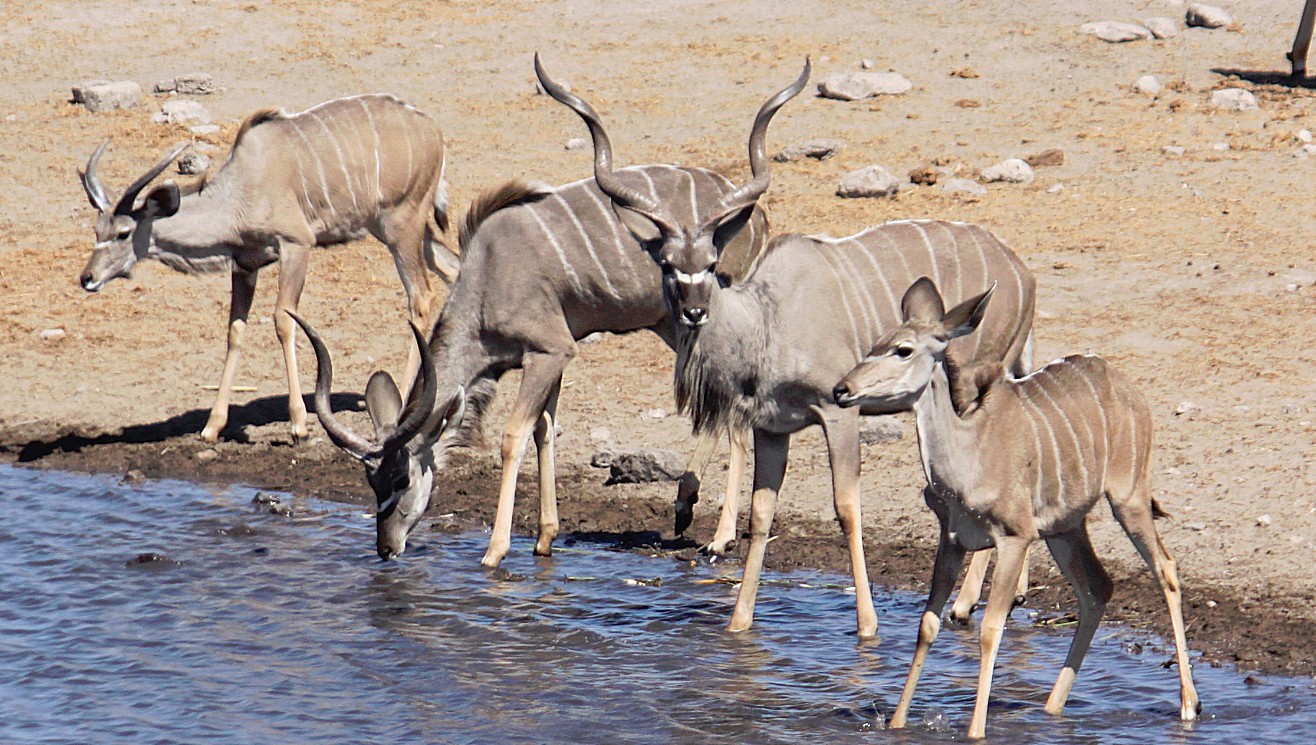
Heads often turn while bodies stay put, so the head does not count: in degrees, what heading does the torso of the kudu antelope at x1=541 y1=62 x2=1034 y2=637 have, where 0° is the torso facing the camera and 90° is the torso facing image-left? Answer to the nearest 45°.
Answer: approximately 45°

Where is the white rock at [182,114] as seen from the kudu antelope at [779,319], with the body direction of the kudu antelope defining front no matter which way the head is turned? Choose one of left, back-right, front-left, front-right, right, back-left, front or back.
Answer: right

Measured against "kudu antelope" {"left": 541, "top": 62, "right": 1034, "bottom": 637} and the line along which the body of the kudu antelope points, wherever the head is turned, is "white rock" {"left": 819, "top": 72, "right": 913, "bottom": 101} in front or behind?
behind

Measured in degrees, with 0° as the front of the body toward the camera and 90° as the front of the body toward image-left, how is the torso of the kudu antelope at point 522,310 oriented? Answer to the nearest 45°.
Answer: approximately 45°

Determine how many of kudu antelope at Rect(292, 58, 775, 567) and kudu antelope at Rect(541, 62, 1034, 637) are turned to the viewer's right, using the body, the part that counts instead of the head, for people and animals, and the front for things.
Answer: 0

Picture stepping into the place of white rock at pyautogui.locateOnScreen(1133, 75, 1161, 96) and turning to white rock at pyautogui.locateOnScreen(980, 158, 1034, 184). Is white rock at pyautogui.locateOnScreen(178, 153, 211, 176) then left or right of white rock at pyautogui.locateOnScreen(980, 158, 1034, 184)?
right

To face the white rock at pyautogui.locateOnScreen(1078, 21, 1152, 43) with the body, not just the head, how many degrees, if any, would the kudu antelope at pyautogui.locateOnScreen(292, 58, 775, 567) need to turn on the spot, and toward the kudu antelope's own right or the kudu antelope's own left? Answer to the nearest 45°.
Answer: approximately 180°

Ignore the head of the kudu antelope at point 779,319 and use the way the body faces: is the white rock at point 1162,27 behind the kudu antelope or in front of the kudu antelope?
behind

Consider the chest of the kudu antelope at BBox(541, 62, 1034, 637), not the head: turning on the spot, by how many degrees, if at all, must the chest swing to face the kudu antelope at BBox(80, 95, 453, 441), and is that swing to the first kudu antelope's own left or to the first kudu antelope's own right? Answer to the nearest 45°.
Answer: approximately 90° to the first kudu antelope's own right

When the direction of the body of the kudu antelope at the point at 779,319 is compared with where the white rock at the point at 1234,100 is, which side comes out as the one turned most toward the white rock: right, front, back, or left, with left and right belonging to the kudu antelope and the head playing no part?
back

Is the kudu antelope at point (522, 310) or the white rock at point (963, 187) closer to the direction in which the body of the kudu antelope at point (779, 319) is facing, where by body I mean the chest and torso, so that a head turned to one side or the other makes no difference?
the kudu antelope

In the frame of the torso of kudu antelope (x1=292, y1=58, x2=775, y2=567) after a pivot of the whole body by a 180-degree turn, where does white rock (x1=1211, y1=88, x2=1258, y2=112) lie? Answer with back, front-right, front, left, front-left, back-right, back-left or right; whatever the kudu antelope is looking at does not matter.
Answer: front

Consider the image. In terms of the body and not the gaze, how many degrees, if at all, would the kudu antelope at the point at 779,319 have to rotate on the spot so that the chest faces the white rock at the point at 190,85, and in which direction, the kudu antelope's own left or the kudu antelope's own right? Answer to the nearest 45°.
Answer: approximately 90° to the kudu antelope's own right

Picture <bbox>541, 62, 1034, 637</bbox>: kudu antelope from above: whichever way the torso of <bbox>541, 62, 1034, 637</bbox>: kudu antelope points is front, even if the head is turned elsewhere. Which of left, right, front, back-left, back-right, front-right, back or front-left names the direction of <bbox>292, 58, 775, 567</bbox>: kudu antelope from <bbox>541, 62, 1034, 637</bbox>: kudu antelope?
right
